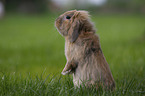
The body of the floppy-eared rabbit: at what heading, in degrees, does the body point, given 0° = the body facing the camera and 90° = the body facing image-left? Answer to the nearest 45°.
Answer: approximately 90°
